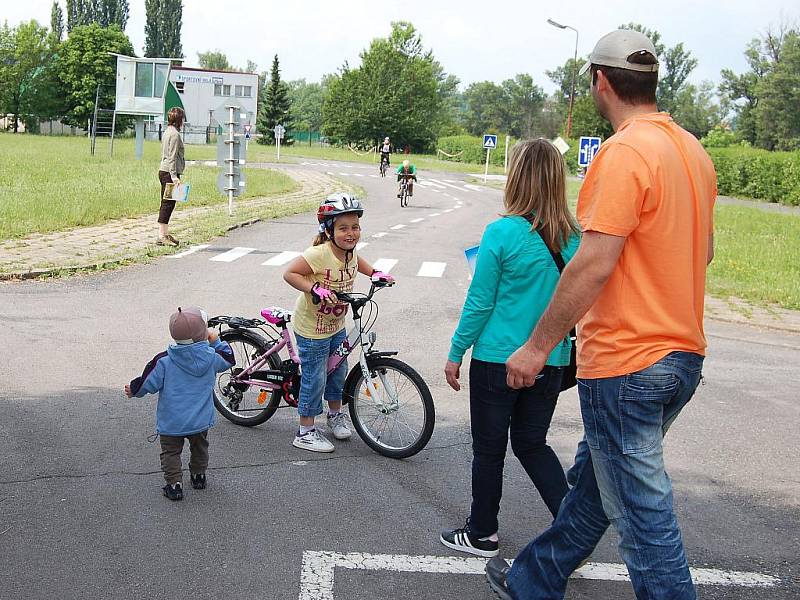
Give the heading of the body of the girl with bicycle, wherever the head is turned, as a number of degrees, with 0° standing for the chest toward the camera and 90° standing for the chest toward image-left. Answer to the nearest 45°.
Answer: approximately 315°

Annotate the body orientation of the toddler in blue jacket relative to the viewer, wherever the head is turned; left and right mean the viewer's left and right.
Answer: facing away from the viewer

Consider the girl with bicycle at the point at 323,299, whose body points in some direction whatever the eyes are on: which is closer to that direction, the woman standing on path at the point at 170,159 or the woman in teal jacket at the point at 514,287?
the woman in teal jacket

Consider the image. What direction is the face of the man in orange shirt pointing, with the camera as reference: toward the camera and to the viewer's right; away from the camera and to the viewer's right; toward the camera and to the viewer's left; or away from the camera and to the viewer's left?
away from the camera and to the viewer's left

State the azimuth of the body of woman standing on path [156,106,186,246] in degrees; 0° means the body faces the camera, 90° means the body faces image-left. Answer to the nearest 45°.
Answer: approximately 270°

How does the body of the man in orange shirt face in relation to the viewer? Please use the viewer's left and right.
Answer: facing away from the viewer and to the left of the viewer

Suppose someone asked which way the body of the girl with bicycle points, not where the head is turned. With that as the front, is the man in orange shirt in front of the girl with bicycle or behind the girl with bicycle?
in front

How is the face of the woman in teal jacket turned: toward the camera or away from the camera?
away from the camera

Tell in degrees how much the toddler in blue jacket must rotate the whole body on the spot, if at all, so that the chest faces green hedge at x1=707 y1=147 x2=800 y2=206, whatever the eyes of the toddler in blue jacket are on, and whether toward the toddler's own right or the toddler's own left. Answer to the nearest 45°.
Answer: approximately 45° to the toddler's own right

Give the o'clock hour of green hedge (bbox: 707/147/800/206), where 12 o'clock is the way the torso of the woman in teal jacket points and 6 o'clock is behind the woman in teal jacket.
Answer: The green hedge is roughly at 2 o'clock from the woman in teal jacket.

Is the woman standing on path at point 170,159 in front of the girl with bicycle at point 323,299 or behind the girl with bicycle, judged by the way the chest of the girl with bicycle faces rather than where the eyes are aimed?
behind

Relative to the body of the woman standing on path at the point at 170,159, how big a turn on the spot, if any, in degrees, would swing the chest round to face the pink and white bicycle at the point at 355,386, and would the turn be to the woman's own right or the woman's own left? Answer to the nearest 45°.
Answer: approximately 90° to the woman's own right
